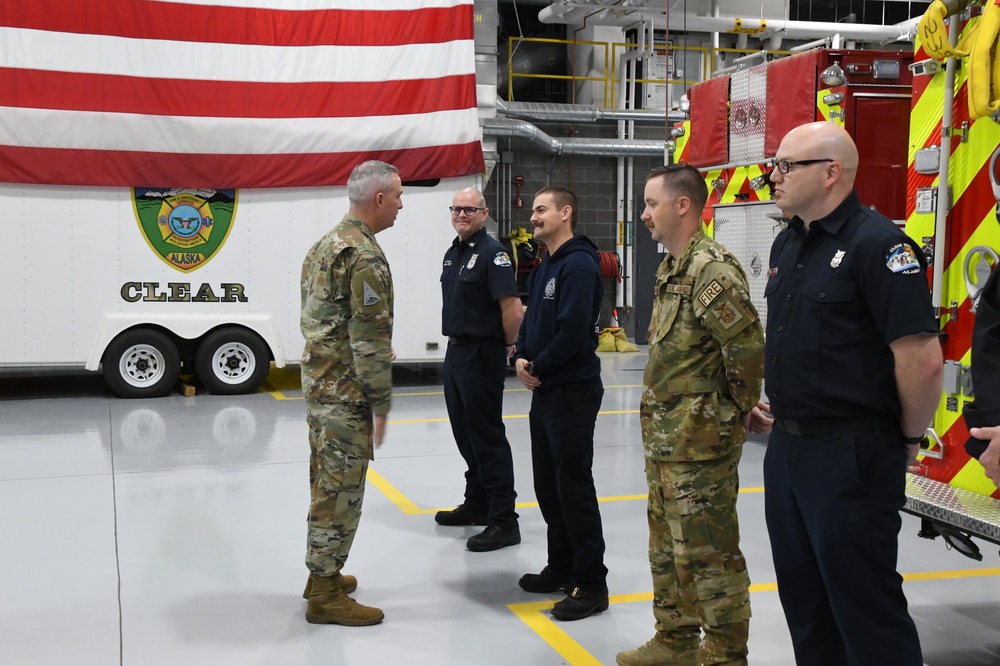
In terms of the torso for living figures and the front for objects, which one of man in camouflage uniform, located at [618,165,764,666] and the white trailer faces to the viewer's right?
the white trailer

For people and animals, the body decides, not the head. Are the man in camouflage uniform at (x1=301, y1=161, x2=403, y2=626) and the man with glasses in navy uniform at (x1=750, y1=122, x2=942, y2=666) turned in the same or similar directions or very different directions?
very different directions

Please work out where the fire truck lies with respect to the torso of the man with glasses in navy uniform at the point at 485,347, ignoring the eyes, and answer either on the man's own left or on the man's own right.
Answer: on the man's own left

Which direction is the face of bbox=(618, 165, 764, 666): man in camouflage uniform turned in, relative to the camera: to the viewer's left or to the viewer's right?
to the viewer's left

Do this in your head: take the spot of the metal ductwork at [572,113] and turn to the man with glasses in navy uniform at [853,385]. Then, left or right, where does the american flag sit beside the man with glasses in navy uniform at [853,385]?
right

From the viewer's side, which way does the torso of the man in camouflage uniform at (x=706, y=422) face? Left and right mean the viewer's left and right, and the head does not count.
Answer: facing to the left of the viewer

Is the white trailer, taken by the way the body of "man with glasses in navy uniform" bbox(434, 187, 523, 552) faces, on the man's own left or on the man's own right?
on the man's own right

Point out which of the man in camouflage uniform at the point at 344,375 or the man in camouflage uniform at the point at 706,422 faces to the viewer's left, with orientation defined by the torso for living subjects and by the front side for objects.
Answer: the man in camouflage uniform at the point at 706,422

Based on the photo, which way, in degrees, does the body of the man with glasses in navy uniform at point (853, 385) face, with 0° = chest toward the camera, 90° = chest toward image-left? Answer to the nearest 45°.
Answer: approximately 45°

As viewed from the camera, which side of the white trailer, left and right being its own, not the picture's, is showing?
right

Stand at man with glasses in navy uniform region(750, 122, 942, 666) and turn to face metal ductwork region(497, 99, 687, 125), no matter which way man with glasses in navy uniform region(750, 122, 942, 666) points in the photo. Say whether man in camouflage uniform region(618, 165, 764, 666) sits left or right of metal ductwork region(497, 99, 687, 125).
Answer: left
